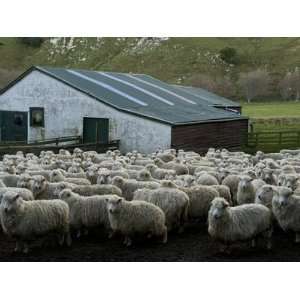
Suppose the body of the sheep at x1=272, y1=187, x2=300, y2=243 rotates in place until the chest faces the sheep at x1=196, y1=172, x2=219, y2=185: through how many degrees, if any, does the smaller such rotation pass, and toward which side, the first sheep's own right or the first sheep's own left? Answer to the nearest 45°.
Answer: approximately 90° to the first sheep's own right

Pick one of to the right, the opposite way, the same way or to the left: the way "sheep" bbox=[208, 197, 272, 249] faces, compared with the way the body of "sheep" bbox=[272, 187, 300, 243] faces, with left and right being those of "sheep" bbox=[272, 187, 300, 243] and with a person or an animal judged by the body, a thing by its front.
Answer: the same way

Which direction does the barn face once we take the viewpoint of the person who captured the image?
facing the viewer and to the left of the viewer

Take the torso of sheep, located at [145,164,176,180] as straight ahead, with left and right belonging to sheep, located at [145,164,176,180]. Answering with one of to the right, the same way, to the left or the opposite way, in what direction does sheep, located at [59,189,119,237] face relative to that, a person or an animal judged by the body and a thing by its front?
the same way

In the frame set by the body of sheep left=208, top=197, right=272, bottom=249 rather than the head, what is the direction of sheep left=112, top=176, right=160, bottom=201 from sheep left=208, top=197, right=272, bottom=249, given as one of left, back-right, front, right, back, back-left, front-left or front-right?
right

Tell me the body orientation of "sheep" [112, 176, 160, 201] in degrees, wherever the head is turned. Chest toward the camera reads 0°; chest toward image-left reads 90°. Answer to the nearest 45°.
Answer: approximately 90°

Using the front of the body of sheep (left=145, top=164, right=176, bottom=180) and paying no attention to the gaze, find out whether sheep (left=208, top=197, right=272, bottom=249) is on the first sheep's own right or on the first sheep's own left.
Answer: on the first sheep's own left

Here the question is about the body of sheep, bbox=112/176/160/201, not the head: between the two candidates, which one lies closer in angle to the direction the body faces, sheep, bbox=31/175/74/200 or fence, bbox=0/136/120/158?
the sheep
